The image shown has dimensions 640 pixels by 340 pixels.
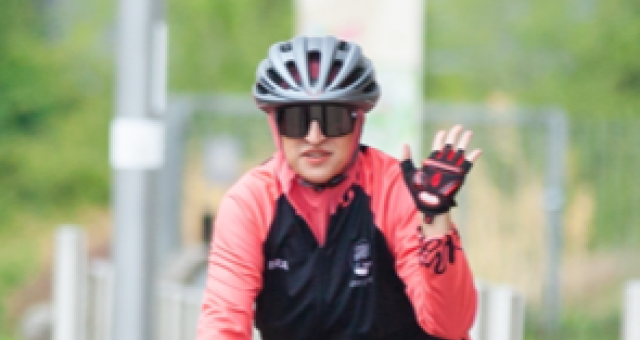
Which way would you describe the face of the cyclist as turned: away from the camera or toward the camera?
toward the camera

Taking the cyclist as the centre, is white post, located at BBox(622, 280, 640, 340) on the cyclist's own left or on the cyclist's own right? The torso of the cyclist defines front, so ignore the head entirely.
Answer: on the cyclist's own left

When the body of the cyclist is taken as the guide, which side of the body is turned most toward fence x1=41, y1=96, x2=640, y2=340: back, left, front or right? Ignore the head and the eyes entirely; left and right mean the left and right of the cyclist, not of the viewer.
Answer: back

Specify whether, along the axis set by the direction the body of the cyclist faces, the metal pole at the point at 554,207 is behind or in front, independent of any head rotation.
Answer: behind

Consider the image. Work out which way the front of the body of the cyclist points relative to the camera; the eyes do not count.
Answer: toward the camera

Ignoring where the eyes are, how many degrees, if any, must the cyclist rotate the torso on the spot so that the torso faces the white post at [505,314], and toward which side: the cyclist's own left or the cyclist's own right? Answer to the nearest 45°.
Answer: approximately 135° to the cyclist's own left

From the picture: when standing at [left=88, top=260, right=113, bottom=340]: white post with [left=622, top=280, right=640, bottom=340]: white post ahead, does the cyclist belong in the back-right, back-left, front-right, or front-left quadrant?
front-right
